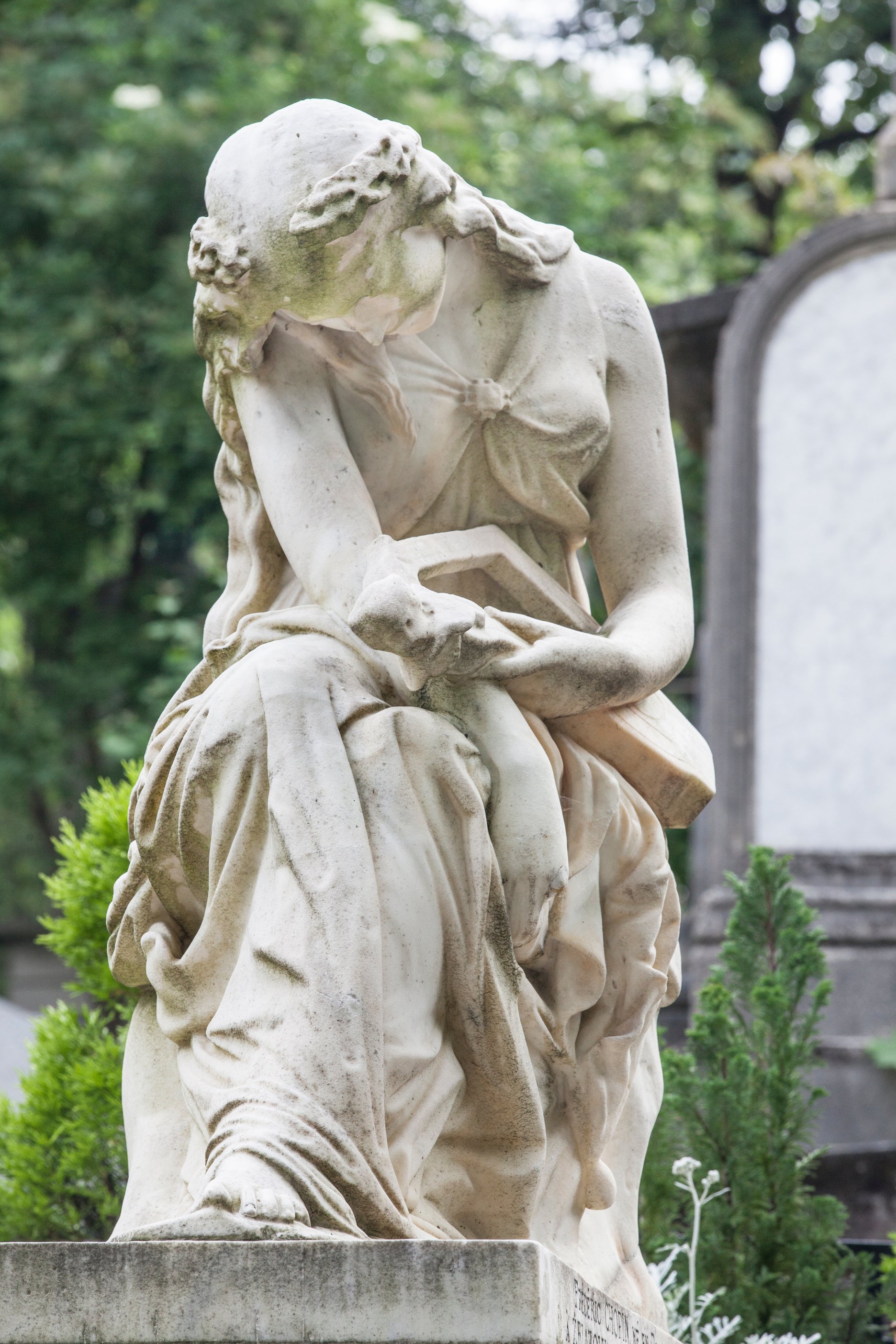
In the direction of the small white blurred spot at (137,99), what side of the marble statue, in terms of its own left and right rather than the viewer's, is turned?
back

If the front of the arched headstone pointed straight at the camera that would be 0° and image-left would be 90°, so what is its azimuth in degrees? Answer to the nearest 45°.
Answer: approximately 0°

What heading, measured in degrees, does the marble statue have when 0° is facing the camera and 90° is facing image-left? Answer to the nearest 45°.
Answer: approximately 0°

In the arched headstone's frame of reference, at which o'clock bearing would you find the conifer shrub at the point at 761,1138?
The conifer shrub is roughly at 12 o'clock from the arched headstone.

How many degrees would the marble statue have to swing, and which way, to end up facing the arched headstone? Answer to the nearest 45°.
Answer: approximately 180°

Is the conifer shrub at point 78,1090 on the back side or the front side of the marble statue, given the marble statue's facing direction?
on the back side

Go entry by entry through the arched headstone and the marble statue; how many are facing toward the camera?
2
